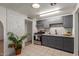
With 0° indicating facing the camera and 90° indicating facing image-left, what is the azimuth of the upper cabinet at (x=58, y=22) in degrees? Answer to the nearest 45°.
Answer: approximately 45°
